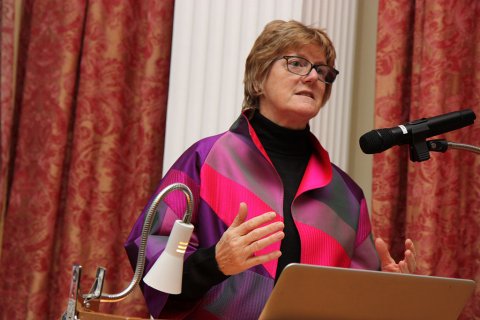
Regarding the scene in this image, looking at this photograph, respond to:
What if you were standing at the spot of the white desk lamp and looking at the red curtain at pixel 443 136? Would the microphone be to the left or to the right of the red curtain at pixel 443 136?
right

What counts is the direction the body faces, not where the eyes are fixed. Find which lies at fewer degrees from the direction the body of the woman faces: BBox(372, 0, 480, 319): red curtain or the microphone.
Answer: the microphone

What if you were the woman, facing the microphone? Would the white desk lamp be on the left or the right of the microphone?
right

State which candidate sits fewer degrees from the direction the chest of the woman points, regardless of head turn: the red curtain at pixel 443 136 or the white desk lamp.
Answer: the white desk lamp

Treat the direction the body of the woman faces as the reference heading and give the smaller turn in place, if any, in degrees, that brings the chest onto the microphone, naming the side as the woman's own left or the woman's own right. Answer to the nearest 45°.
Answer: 0° — they already face it

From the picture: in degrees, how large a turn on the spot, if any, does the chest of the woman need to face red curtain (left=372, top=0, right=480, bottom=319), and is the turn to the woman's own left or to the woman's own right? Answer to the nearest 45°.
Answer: approximately 90° to the woman's own left

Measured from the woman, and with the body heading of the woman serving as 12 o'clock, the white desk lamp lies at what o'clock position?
The white desk lamp is roughly at 2 o'clock from the woman.
